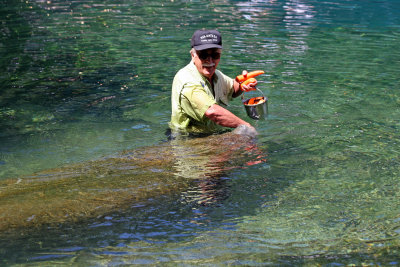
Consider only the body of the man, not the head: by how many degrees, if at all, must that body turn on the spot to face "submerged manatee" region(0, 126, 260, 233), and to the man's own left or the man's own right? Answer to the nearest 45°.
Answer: approximately 90° to the man's own right

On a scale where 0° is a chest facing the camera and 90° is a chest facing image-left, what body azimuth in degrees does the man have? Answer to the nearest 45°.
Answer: approximately 315°
